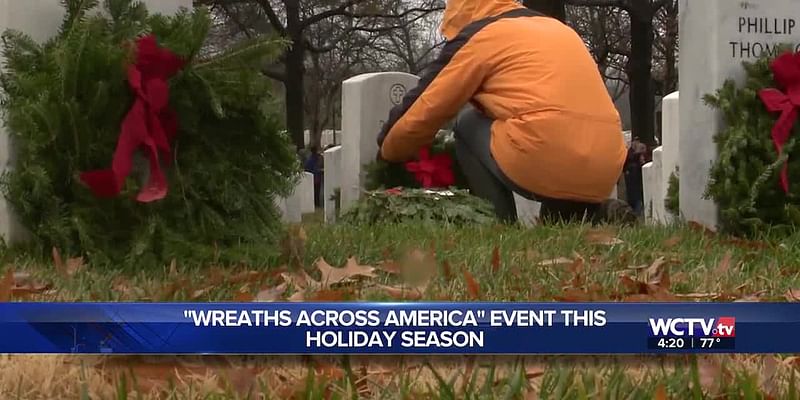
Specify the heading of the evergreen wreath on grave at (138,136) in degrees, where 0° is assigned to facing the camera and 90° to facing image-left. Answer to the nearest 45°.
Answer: approximately 0°

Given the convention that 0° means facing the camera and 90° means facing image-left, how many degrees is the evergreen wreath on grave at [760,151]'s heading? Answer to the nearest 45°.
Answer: approximately 0°

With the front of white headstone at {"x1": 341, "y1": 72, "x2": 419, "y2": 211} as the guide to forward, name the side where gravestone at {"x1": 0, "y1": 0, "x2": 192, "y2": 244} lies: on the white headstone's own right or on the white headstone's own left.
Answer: on the white headstone's own right

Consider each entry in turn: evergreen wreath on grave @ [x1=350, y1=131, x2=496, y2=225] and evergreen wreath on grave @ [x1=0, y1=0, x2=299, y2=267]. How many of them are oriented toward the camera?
2

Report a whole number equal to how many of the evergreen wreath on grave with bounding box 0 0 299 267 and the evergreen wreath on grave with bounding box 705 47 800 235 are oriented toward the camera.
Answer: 2

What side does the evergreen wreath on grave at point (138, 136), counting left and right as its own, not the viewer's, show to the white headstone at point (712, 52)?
left

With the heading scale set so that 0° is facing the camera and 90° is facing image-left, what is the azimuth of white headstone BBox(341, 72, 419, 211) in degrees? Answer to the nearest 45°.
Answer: approximately 315°

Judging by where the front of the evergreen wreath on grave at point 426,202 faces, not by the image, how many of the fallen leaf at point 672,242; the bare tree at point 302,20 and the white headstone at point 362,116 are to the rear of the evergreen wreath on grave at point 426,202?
2
